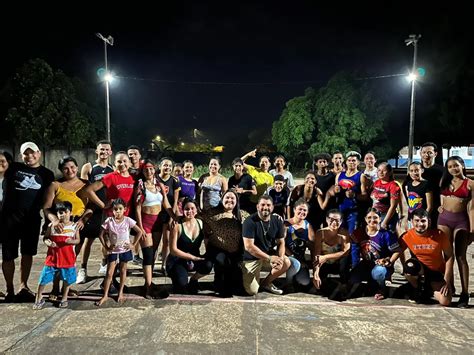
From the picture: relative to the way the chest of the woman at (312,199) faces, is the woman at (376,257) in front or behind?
in front

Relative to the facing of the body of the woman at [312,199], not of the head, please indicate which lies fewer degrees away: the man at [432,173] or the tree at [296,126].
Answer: the man

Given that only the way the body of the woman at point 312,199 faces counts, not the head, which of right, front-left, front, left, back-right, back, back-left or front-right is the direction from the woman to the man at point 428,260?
front-left

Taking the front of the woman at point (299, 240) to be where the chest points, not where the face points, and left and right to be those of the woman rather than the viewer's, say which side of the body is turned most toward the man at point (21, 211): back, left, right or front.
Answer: right

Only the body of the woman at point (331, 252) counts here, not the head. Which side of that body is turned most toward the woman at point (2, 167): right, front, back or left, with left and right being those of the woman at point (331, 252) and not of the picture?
right

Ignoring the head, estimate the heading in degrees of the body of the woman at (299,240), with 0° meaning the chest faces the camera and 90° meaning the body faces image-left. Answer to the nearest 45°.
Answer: approximately 0°

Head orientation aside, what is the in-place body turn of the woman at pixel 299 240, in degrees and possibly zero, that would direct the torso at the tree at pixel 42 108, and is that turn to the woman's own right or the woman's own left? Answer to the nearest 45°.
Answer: approximately 135° to the woman's own right

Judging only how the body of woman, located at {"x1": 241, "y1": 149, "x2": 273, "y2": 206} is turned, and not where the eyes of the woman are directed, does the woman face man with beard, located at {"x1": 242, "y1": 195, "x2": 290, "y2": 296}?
yes

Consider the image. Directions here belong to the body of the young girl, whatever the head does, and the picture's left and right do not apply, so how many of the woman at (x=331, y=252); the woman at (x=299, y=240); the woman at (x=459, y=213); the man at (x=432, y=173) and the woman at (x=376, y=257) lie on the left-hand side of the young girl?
5
